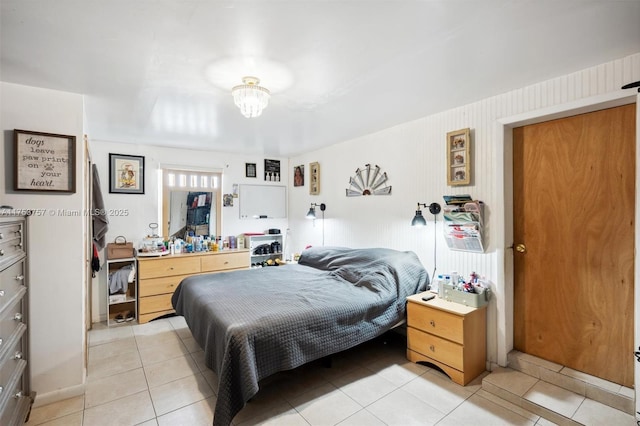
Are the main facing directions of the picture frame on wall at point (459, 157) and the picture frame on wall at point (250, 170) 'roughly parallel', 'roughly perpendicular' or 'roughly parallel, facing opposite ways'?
roughly perpendicular

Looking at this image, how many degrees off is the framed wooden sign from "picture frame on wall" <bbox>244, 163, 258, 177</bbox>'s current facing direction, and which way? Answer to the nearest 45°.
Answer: approximately 45° to its right

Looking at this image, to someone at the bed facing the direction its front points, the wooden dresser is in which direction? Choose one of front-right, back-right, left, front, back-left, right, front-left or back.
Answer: right

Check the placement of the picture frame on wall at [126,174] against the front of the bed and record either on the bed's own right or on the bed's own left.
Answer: on the bed's own right

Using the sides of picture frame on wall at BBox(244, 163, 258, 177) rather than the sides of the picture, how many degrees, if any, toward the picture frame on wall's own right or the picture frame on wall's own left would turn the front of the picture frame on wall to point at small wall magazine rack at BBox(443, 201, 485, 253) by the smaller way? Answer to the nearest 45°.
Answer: approximately 45° to the picture frame on wall's own left

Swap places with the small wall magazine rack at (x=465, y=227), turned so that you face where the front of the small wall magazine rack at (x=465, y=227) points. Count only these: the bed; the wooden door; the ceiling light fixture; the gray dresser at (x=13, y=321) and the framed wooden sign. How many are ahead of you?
4

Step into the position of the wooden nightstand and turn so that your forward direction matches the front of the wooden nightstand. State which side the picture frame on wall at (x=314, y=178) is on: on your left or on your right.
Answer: on your right

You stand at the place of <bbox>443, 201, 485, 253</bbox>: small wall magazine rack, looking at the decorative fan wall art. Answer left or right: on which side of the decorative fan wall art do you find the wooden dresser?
left

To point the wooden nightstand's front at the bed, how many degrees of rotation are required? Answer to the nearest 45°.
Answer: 0° — it already faces it

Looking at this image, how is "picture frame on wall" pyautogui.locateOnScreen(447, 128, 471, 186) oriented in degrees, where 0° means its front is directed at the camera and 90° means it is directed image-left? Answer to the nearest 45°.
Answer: approximately 45°
